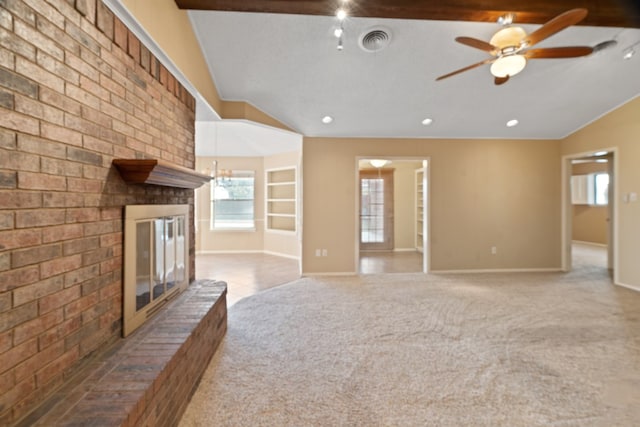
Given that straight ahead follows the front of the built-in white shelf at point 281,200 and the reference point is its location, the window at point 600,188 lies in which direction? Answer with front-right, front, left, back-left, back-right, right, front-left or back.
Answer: back-left

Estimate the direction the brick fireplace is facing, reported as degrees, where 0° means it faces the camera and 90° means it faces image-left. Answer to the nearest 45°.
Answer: approximately 315°

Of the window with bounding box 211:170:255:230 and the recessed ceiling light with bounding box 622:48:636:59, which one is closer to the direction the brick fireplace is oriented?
the recessed ceiling light

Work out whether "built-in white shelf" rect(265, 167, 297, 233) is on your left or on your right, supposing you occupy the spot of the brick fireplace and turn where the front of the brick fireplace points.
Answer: on your left

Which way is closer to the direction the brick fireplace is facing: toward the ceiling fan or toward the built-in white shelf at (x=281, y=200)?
the ceiling fan

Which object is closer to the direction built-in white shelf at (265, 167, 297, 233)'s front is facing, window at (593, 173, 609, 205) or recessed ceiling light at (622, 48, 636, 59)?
the recessed ceiling light

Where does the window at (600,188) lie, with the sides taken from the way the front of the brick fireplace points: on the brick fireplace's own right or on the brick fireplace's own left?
on the brick fireplace's own left

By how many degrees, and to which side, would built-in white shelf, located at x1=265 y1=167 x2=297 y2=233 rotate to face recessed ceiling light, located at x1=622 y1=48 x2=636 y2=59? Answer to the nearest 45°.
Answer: approximately 90° to its left

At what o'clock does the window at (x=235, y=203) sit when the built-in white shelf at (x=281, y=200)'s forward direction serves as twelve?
The window is roughly at 2 o'clock from the built-in white shelf.

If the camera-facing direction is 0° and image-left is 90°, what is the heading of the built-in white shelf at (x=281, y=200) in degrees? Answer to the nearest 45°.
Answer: approximately 45°

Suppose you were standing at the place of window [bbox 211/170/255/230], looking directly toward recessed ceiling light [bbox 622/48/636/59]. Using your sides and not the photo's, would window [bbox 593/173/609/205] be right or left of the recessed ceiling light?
left
